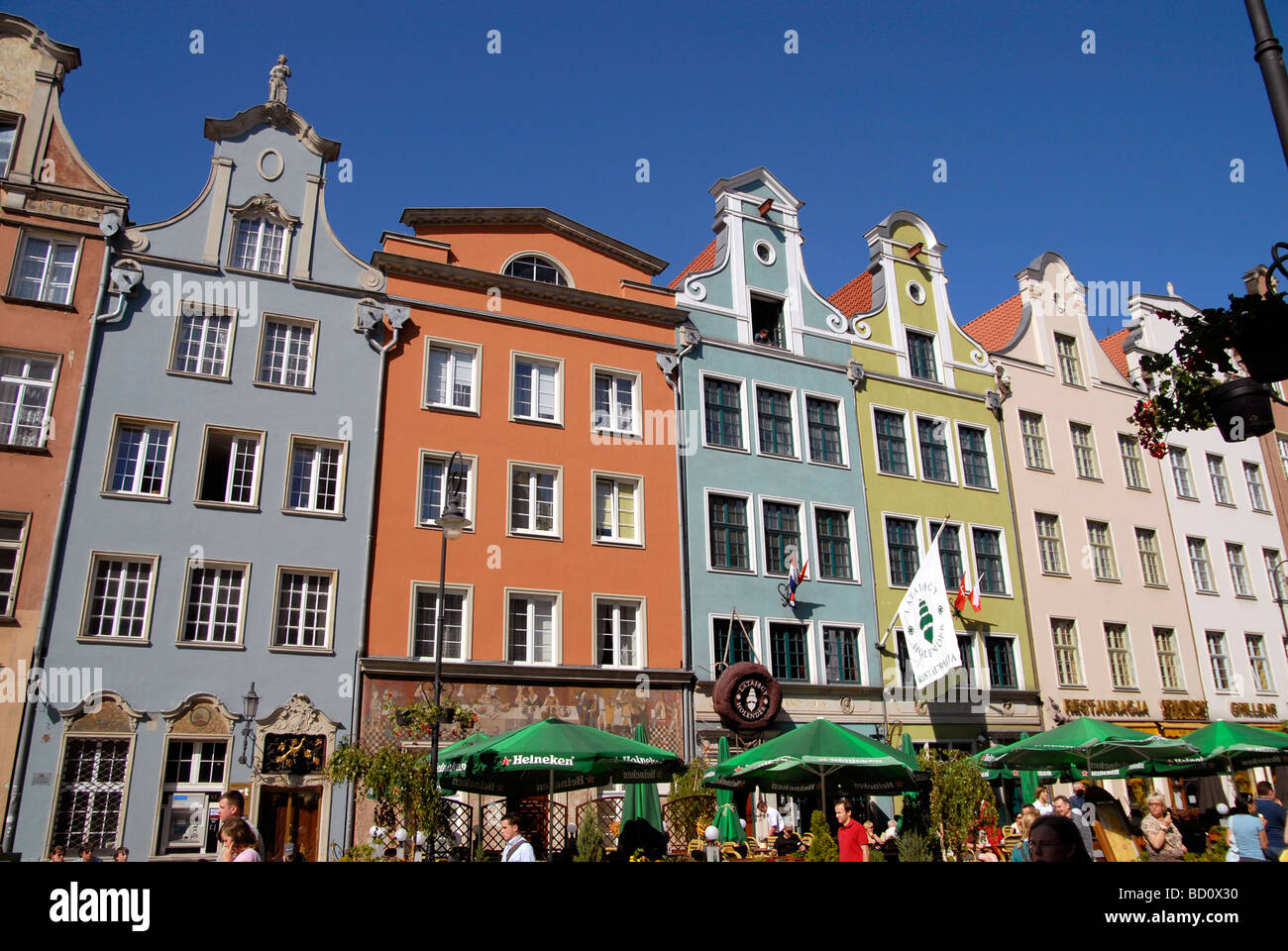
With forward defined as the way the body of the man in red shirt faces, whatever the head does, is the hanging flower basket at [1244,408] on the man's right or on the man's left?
on the man's left

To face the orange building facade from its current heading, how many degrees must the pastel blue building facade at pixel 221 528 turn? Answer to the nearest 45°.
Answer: approximately 90° to its left

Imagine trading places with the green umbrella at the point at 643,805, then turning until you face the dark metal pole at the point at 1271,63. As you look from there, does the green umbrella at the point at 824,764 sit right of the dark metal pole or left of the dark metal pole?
left

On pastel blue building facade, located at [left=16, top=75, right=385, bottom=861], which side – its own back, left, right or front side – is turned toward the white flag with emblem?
left

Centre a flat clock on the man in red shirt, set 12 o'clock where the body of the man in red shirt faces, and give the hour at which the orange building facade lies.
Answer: The orange building facade is roughly at 3 o'clock from the man in red shirt.

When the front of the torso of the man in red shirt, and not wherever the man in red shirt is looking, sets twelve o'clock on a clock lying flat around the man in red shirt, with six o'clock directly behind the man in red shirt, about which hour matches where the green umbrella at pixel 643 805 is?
The green umbrella is roughly at 3 o'clock from the man in red shirt.

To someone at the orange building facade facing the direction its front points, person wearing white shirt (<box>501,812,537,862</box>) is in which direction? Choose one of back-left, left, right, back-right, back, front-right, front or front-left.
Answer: front

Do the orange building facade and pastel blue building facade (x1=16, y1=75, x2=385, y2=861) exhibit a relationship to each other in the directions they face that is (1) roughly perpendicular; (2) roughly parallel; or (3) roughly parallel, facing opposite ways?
roughly parallel

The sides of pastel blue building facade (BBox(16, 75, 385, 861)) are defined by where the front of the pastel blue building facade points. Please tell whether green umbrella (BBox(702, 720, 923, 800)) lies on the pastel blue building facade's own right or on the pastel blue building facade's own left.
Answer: on the pastel blue building facade's own left

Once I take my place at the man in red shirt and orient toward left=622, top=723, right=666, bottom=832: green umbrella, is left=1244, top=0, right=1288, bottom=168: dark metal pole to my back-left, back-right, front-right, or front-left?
back-left

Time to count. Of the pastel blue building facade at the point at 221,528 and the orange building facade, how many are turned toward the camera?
2

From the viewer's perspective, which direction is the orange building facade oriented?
toward the camera

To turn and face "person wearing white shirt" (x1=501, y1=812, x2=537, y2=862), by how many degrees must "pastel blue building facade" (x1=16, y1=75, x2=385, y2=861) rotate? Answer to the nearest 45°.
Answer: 0° — it already faces them

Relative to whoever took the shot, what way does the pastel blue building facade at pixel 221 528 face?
facing the viewer

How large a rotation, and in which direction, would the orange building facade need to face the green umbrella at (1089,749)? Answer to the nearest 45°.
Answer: approximately 90° to its left
